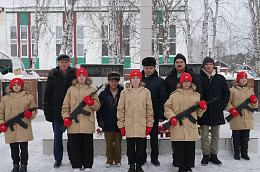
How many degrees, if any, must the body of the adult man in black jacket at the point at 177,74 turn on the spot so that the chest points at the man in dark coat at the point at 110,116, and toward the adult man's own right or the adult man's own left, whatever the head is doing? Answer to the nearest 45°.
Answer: approximately 90° to the adult man's own right

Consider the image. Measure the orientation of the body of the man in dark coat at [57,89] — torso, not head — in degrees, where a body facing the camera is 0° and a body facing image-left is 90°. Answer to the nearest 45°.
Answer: approximately 0°

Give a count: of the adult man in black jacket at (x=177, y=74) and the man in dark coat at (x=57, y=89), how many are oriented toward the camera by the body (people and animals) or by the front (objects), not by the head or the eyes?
2

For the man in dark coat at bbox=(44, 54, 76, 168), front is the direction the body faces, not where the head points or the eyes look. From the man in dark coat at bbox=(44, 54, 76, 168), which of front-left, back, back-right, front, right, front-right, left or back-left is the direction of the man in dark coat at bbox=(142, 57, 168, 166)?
left

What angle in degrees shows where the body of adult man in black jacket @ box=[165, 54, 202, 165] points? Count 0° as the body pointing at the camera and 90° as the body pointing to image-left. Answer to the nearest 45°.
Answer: approximately 0°

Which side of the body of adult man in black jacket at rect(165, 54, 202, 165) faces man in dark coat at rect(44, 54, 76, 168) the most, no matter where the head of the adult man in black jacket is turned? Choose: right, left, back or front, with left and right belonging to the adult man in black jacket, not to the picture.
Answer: right

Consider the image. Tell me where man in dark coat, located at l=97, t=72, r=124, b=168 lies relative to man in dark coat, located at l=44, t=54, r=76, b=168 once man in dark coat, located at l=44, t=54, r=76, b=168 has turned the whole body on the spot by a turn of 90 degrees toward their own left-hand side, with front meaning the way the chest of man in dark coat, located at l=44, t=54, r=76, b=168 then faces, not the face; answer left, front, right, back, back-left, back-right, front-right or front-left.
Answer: front
